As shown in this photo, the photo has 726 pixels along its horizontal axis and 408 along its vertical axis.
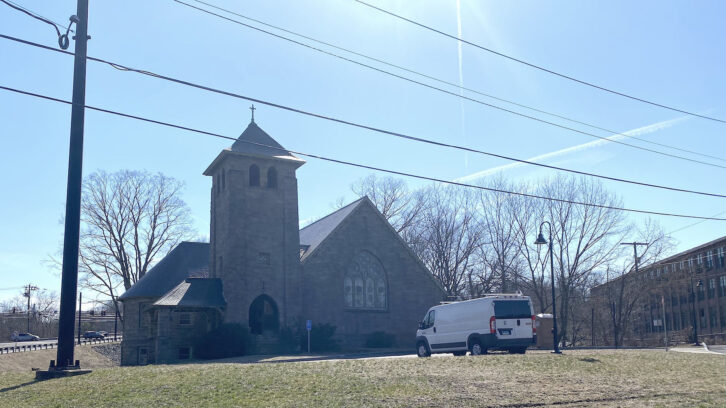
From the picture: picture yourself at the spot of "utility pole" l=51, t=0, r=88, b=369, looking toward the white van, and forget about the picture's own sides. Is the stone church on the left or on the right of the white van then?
left

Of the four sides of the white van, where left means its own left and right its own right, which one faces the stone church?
front

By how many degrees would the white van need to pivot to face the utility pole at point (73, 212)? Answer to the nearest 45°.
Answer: approximately 90° to its left

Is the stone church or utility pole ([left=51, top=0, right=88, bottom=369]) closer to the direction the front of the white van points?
the stone church

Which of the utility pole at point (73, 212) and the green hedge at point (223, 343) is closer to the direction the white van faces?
the green hedge

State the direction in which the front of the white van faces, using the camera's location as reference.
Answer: facing away from the viewer and to the left of the viewer

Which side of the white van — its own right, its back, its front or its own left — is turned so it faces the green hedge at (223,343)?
front
